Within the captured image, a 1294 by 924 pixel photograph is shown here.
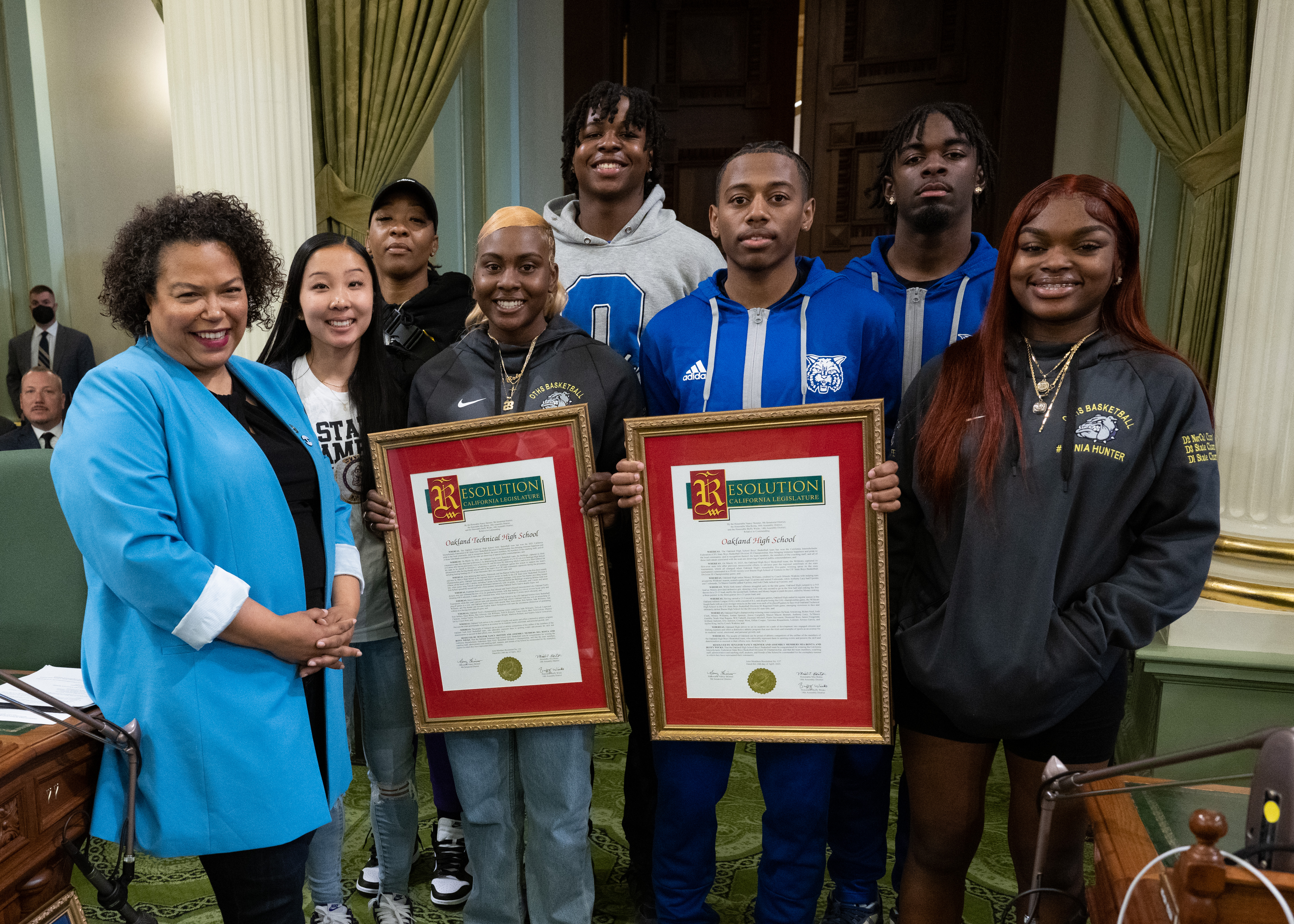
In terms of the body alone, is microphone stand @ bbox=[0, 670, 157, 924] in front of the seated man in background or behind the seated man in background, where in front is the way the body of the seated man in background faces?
in front

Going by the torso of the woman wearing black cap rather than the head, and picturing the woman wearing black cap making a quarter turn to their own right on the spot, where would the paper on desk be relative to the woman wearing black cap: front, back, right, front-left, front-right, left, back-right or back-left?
front-left

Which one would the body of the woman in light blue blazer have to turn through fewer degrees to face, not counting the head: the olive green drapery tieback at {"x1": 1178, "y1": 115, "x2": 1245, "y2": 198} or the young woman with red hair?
the young woman with red hair

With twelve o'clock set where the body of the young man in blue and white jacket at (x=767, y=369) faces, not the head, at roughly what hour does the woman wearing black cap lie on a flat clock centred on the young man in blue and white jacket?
The woman wearing black cap is roughly at 4 o'clock from the young man in blue and white jacket.

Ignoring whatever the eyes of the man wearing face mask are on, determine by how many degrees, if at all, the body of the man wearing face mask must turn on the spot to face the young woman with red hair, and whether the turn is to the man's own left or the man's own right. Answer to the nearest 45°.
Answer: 0° — they already face them

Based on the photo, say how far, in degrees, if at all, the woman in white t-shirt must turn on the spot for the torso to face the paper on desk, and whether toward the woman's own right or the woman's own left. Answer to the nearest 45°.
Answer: approximately 45° to the woman's own right

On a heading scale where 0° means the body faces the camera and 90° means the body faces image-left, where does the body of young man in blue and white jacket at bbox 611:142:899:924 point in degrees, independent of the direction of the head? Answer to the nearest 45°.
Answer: approximately 0°

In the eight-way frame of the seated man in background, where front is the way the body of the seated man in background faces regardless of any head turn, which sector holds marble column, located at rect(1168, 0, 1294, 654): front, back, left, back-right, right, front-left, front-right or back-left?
front-left

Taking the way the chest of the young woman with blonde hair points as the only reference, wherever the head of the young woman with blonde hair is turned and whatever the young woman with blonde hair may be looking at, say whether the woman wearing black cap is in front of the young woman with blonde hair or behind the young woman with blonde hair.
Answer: behind

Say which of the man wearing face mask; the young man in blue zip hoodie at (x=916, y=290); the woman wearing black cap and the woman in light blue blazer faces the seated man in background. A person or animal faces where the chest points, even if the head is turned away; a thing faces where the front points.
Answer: the man wearing face mask
